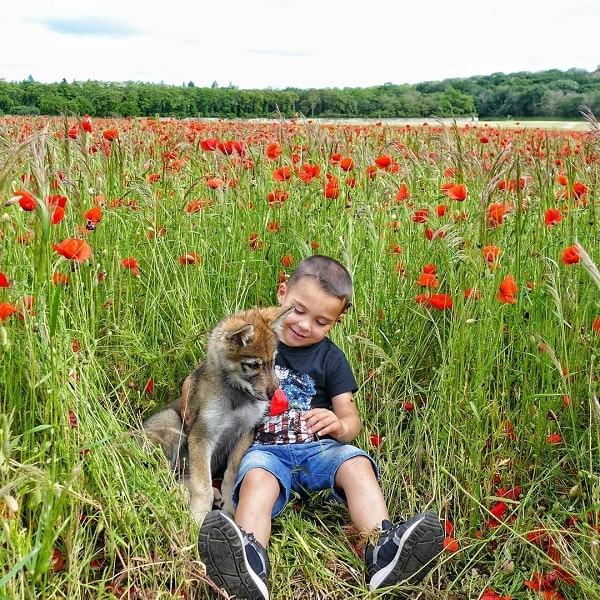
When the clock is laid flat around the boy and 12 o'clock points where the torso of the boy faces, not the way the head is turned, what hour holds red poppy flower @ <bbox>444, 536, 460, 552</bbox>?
The red poppy flower is roughly at 10 o'clock from the boy.

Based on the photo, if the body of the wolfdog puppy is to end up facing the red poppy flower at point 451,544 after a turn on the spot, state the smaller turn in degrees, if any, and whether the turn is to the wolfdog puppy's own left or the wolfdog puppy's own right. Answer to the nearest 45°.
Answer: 0° — it already faces it

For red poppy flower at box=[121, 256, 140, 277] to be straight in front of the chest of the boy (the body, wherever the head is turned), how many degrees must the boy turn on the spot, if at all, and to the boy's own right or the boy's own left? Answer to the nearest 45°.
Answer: approximately 135° to the boy's own right

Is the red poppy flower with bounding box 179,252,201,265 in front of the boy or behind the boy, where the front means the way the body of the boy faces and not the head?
behind

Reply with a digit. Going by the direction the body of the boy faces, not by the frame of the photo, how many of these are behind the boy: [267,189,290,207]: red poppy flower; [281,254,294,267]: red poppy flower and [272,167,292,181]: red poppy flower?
3

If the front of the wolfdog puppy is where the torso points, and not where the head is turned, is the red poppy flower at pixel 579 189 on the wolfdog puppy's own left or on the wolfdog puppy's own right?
on the wolfdog puppy's own left

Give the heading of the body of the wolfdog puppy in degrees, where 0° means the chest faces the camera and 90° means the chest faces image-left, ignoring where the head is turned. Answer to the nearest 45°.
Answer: approximately 315°

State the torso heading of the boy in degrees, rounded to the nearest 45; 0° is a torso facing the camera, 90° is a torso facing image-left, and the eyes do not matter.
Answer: approximately 0°

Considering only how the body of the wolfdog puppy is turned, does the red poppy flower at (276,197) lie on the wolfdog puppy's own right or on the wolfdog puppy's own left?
on the wolfdog puppy's own left

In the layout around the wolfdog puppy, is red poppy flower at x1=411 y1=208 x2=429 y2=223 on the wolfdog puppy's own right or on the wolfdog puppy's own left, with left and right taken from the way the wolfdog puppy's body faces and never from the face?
on the wolfdog puppy's own left

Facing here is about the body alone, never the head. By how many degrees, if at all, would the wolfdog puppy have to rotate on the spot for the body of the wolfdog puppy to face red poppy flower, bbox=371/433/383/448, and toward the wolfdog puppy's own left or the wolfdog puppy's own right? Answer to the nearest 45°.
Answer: approximately 45° to the wolfdog puppy's own left

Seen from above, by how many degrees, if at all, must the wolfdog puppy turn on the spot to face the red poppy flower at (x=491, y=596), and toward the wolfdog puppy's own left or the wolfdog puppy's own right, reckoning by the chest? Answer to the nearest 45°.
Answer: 0° — it already faces it

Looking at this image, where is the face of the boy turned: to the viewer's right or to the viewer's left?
to the viewer's left
